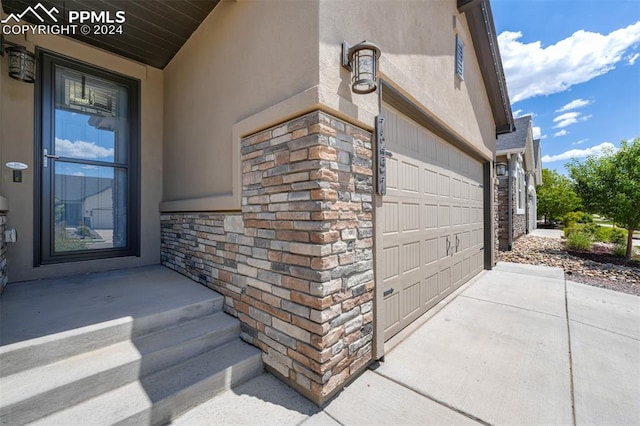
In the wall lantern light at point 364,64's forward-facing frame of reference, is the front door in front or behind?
behind

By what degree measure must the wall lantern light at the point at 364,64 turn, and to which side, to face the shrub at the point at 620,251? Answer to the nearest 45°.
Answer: approximately 90° to its left

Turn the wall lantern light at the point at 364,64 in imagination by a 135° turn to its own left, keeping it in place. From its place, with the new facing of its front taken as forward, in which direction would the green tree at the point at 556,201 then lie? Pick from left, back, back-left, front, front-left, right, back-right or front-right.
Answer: front-right

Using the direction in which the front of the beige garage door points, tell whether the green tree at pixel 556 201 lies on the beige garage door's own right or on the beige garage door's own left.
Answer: on the beige garage door's own left

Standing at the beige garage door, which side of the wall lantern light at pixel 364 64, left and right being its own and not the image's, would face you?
left

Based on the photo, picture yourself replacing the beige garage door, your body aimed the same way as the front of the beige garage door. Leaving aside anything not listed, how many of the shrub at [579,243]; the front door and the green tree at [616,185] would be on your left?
2

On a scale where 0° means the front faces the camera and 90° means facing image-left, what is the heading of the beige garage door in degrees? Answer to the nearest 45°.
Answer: approximately 315°

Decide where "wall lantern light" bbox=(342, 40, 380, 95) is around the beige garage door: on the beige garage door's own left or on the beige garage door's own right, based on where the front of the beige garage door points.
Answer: on the beige garage door's own right

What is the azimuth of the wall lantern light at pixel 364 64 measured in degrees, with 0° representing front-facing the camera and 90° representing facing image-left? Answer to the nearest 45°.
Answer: approximately 315°

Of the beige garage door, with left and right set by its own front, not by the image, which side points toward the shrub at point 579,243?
left

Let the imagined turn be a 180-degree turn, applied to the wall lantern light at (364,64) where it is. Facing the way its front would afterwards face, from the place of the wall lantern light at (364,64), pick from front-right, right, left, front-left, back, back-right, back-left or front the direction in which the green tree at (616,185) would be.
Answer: right
